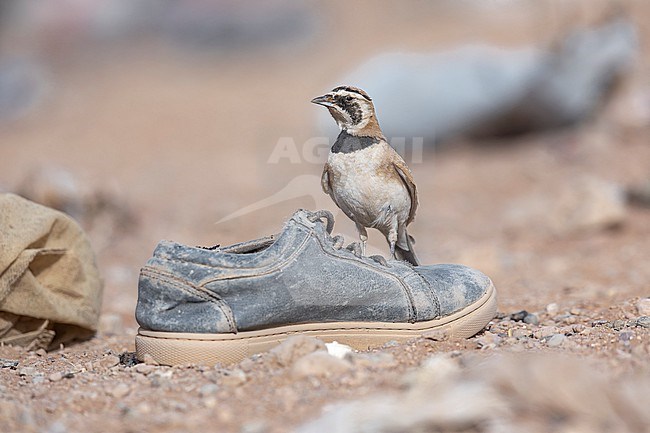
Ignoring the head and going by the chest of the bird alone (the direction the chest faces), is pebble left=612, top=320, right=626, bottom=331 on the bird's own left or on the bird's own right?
on the bird's own left

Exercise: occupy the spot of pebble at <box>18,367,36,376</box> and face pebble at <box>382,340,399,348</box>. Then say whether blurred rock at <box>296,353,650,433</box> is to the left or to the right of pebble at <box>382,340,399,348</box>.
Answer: right

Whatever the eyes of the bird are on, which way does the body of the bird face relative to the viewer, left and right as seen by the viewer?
facing the viewer and to the left of the viewer

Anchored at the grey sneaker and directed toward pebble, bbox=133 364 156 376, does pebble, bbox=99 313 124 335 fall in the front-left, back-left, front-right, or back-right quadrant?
front-right

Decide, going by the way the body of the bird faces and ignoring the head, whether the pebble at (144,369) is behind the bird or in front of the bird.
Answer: in front

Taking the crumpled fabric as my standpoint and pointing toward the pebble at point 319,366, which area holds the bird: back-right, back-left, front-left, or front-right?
front-left

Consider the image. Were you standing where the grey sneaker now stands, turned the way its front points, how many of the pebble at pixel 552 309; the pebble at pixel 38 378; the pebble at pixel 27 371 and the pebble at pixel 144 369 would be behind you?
3

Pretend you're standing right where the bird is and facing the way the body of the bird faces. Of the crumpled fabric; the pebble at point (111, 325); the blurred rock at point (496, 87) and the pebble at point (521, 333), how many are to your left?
1

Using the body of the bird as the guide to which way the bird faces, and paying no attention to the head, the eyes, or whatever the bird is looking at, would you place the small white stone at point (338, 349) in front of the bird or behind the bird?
in front

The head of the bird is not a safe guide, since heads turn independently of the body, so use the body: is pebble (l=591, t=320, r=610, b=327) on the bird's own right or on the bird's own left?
on the bird's own left

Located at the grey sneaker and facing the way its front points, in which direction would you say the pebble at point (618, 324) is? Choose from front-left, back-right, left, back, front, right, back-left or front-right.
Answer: front

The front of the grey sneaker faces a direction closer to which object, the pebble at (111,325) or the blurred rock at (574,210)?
the blurred rock
